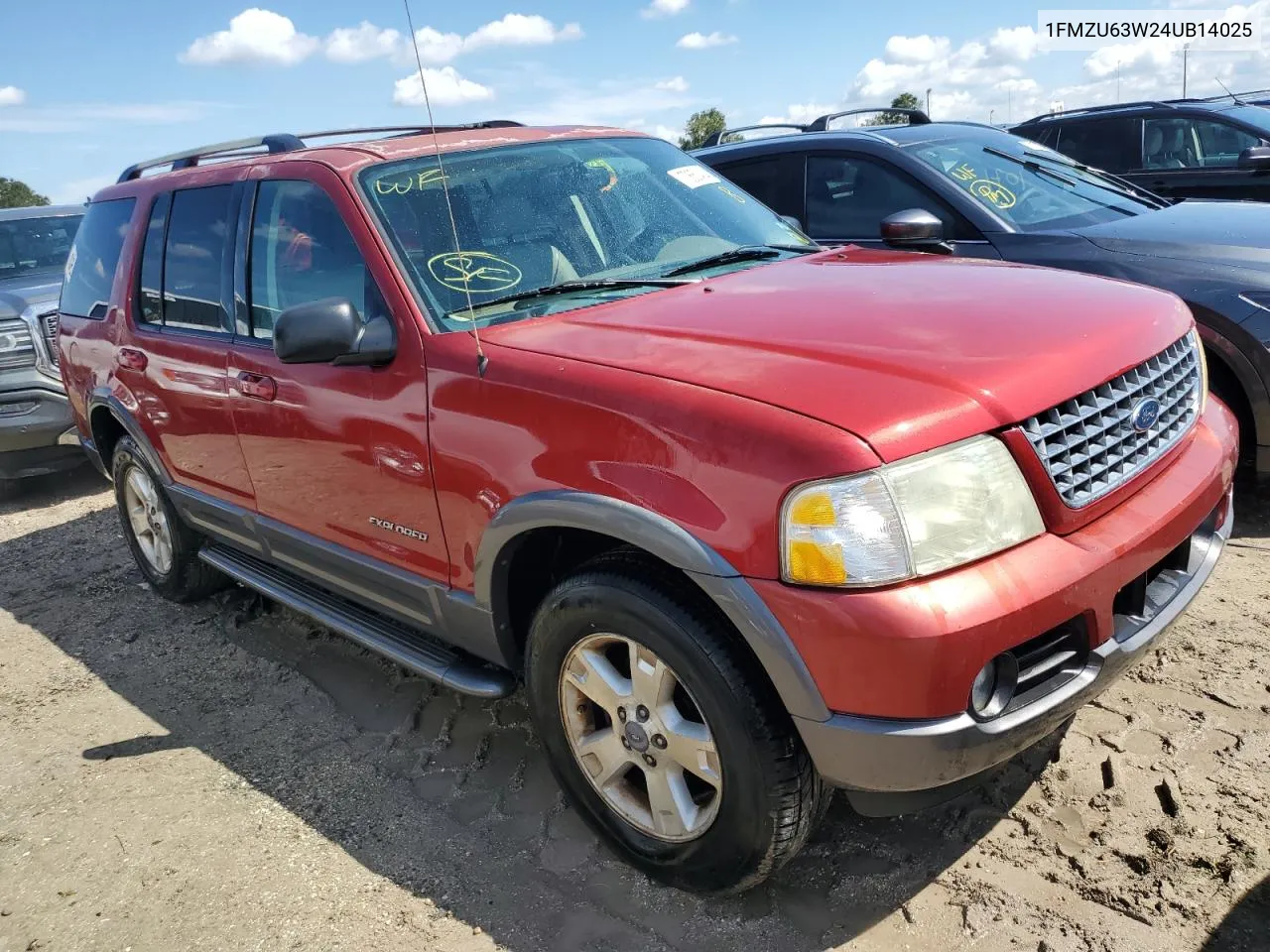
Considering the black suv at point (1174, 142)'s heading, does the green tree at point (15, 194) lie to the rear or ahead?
to the rear

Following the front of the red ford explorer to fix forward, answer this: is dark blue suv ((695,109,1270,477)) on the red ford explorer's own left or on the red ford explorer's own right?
on the red ford explorer's own left

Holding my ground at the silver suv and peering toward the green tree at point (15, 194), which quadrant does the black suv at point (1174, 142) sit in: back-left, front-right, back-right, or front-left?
back-right

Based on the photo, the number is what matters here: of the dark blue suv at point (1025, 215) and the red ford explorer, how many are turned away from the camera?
0

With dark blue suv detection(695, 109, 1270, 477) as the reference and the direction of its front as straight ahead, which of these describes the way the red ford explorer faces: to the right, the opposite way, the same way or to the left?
the same way

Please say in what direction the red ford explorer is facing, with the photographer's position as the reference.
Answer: facing the viewer and to the right of the viewer

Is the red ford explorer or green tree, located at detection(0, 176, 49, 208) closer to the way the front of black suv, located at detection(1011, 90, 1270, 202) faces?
the red ford explorer

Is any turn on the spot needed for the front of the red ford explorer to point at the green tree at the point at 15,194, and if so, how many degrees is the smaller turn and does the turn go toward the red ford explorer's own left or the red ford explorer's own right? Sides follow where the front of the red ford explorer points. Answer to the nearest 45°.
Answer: approximately 180°

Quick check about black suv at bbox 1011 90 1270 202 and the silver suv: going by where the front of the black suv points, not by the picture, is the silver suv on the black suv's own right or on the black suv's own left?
on the black suv's own right

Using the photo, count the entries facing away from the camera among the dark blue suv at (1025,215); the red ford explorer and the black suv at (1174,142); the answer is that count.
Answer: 0

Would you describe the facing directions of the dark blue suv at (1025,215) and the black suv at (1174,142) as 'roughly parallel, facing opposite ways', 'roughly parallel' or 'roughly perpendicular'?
roughly parallel

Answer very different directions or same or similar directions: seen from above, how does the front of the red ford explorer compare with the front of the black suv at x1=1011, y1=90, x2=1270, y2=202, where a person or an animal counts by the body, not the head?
same or similar directions

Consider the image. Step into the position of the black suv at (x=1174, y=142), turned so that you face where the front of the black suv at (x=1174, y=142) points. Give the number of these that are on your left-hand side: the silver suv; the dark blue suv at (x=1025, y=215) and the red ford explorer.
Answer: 0
